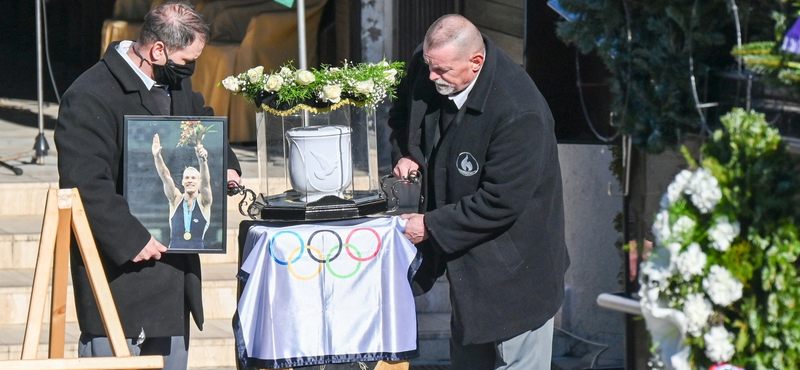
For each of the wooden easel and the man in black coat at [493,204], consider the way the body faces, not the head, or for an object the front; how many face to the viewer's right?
0

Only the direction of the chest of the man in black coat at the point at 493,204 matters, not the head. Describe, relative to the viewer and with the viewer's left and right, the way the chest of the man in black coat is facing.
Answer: facing the viewer and to the left of the viewer

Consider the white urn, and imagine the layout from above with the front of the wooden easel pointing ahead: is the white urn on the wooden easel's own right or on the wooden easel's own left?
on the wooden easel's own left

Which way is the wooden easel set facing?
toward the camera

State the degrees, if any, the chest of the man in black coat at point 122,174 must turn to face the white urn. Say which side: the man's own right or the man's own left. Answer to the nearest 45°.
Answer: approximately 45° to the man's own left

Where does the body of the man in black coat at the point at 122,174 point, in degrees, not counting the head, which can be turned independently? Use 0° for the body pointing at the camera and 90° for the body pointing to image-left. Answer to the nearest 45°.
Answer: approximately 315°

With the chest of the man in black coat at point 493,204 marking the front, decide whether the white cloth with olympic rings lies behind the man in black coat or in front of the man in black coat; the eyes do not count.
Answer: in front

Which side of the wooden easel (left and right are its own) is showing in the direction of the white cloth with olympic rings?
left

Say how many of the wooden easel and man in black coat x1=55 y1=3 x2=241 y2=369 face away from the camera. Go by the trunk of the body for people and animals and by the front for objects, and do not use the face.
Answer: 0

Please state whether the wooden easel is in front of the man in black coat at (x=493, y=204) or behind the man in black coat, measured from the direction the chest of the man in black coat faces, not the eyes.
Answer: in front

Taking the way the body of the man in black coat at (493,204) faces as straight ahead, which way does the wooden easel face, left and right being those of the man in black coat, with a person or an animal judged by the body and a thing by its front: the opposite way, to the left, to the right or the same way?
to the left
